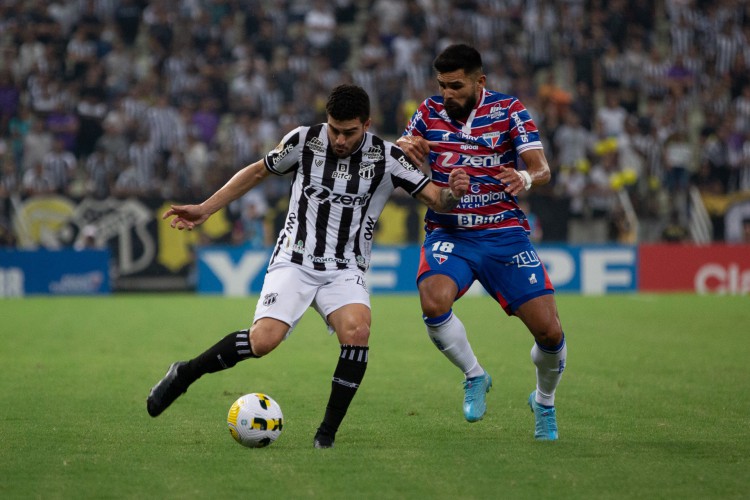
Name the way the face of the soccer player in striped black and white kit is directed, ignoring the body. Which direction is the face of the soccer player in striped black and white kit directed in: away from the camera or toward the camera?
toward the camera

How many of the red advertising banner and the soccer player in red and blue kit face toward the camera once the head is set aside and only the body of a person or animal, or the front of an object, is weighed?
2

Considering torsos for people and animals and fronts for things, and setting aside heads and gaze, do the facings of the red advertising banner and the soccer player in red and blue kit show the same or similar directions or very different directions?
same or similar directions

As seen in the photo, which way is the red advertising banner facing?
toward the camera

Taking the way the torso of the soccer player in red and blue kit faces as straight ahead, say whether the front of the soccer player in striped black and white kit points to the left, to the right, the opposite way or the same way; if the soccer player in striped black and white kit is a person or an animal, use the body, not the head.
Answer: the same way

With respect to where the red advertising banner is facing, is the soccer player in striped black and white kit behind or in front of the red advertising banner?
in front

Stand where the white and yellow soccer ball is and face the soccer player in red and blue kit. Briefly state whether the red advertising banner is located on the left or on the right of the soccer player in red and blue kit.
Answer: left

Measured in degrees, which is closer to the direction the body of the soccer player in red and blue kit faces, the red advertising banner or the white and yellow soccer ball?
the white and yellow soccer ball

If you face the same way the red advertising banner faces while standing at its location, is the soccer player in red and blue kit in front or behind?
in front

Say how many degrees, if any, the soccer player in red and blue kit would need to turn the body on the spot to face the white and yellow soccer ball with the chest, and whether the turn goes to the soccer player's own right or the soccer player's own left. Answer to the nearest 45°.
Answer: approximately 45° to the soccer player's own right

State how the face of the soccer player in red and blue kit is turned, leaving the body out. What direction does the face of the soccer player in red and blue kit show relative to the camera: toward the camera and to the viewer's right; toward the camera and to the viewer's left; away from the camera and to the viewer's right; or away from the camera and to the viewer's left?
toward the camera and to the viewer's left

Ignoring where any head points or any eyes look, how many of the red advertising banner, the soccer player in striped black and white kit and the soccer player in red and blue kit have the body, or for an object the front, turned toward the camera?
3

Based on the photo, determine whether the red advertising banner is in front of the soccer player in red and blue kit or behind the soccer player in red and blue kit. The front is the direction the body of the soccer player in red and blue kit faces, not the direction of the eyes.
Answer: behind

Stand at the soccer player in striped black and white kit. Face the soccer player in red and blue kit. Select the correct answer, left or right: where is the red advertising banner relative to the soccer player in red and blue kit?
left

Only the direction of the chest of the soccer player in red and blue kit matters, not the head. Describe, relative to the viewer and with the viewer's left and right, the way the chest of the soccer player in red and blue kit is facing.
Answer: facing the viewer
